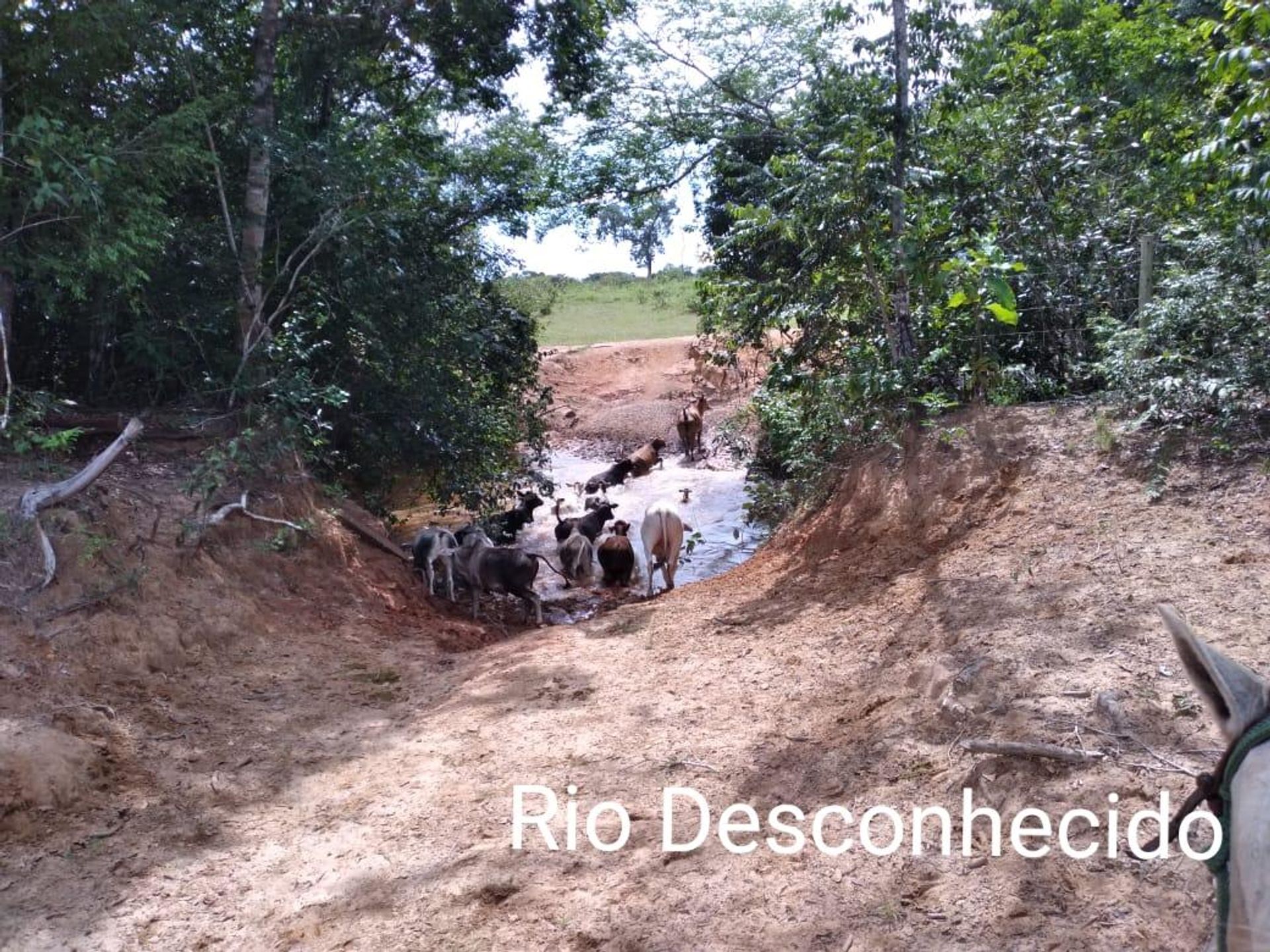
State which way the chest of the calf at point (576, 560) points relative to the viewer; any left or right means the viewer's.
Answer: facing away from the viewer

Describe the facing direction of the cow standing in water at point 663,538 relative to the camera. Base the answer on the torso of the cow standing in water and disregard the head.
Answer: away from the camera

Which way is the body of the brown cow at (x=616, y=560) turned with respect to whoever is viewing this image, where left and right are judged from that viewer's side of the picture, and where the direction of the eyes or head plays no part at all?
facing away from the viewer

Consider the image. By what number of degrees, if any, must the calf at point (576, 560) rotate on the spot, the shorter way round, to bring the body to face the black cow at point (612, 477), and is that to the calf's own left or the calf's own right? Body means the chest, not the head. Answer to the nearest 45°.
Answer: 0° — it already faces it

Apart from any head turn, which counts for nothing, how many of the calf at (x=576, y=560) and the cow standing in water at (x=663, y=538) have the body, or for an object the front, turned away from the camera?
2

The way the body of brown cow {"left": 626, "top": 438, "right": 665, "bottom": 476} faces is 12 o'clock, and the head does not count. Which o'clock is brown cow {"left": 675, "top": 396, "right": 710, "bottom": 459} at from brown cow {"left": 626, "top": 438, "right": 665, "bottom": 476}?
brown cow {"left": 675, "top": 396, "right": 710, "bottom": 459} is roughly at 12 o'clock from brown cow {"left": 626, "top": 438, "right": 665, "bottom": 476}.

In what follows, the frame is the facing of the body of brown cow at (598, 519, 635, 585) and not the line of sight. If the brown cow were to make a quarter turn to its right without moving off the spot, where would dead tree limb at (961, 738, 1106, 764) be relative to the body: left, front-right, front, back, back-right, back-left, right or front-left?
right

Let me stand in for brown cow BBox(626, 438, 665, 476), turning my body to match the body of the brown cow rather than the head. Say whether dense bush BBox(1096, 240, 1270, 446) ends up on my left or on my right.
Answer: on my right
